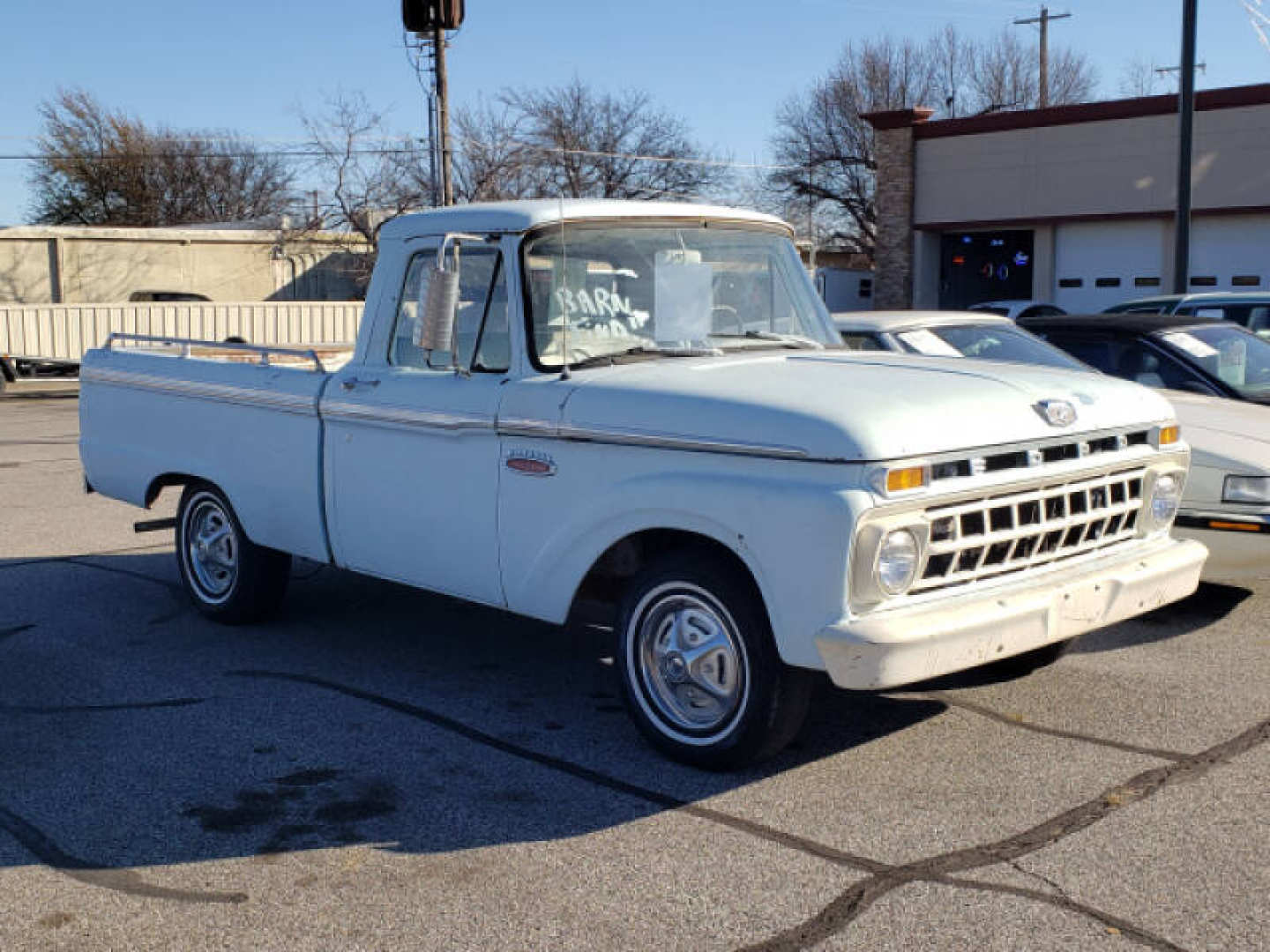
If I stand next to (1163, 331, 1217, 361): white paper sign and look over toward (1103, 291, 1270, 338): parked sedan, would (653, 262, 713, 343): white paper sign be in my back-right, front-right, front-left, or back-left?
back-left

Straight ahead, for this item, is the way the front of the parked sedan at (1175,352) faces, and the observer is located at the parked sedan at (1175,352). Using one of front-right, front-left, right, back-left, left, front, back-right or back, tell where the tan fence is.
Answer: back

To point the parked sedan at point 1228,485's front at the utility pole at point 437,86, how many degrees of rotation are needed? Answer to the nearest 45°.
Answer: approximately 180°

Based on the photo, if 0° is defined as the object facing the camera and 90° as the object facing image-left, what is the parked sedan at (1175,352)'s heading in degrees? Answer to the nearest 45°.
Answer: approximately 315°

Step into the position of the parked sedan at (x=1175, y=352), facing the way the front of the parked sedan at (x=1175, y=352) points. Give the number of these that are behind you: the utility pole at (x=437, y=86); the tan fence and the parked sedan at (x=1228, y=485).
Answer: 2

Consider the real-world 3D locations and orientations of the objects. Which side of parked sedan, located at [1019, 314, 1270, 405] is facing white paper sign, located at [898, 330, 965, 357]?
right

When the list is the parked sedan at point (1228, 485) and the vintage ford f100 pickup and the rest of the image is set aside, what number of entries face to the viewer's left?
0

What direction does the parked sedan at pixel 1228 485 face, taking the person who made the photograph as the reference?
facing the viewer and to the right of the viewer

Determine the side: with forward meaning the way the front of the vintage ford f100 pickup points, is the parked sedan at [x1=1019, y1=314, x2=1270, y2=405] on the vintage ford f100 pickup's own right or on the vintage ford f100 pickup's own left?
on the vintage ford f100 pickup's own left

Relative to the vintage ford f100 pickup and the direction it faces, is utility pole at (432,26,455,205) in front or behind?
behind

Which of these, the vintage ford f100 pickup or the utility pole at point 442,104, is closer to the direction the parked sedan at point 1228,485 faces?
the vintage ford f100 pickup
